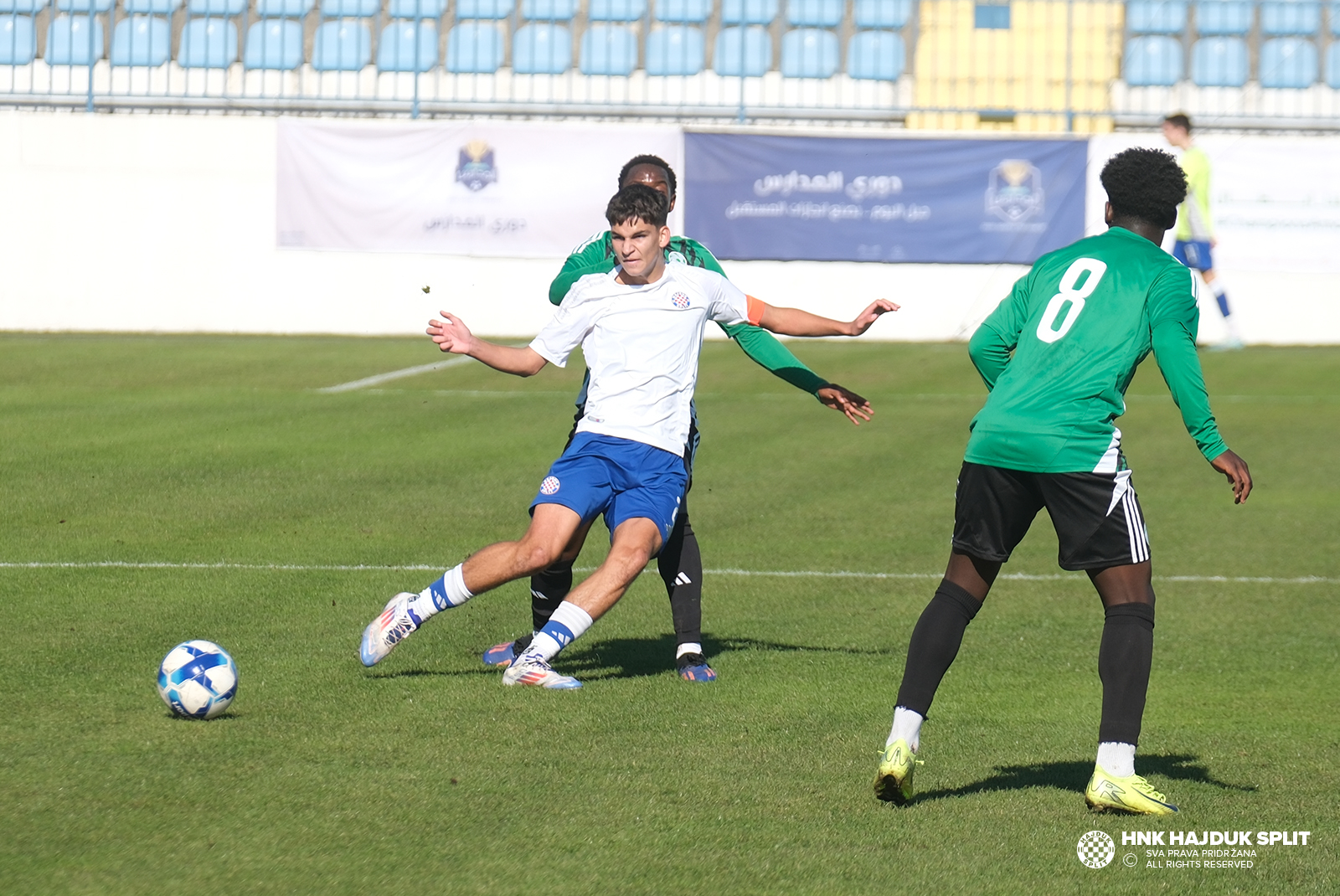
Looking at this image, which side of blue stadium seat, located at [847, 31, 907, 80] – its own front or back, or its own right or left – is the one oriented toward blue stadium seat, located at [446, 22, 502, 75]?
right

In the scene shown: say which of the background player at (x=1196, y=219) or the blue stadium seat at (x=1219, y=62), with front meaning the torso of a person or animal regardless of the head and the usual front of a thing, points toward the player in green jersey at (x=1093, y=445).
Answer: the blue stadium seat

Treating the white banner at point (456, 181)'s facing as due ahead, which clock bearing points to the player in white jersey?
The player in white jersey is roughly at 12 o'clock from the white banner.

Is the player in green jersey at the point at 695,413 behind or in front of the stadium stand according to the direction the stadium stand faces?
in front

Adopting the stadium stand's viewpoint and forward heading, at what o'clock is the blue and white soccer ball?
The blue and white soccer ball is roughly at 12 o'clock from the stadium stand.

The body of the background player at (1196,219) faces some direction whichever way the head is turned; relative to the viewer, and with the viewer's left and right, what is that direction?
facing to the left of the viewer

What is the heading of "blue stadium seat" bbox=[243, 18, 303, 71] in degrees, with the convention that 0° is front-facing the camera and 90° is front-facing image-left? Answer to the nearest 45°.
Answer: approximately 0°

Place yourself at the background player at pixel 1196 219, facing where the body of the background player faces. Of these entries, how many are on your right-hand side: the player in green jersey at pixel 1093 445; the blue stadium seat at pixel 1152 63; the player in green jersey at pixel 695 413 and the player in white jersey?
1

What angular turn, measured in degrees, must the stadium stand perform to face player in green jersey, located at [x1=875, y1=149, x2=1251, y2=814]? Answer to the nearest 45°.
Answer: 0° — it already faces them

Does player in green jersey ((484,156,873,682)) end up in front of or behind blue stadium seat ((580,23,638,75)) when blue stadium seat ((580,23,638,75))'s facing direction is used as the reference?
in front

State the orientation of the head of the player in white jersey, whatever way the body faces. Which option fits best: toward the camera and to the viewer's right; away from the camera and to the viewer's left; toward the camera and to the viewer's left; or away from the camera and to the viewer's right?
toward the camera and to the viewer's left

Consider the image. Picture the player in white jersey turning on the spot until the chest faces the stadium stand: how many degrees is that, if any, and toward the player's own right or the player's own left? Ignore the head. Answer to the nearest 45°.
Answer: approximately 180°
